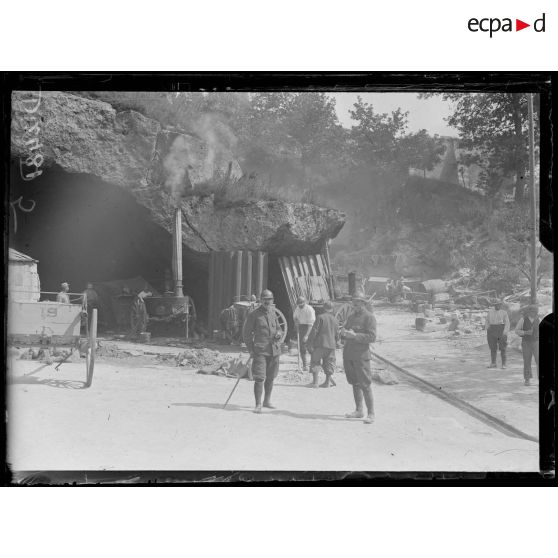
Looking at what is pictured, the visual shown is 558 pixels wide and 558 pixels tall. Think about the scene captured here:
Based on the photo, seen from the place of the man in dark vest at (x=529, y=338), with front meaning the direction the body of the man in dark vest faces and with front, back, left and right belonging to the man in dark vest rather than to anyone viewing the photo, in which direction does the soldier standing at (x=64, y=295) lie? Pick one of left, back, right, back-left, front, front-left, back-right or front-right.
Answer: right

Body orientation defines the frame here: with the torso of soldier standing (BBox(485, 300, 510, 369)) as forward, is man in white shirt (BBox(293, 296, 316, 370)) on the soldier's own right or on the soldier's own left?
on the soldier's own right

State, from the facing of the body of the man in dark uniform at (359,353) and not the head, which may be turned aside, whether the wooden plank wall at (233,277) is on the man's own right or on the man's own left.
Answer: on the man's own right

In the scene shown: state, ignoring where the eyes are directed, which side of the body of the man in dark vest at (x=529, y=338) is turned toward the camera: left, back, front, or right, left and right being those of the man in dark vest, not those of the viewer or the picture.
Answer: front

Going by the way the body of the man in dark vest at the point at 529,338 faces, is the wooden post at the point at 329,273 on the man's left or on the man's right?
on the man's right

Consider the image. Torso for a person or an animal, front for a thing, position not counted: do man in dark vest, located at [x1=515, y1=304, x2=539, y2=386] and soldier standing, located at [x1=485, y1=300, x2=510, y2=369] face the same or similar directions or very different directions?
same or similar directions

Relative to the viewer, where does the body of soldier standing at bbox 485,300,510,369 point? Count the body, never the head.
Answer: toward the camera

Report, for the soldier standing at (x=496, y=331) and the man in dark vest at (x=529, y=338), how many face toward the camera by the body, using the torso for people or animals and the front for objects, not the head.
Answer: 2

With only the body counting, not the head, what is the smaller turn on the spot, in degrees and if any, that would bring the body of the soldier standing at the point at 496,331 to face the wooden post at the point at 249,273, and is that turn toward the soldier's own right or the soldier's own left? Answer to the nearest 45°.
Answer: approximately 90° to the soldier's own right
